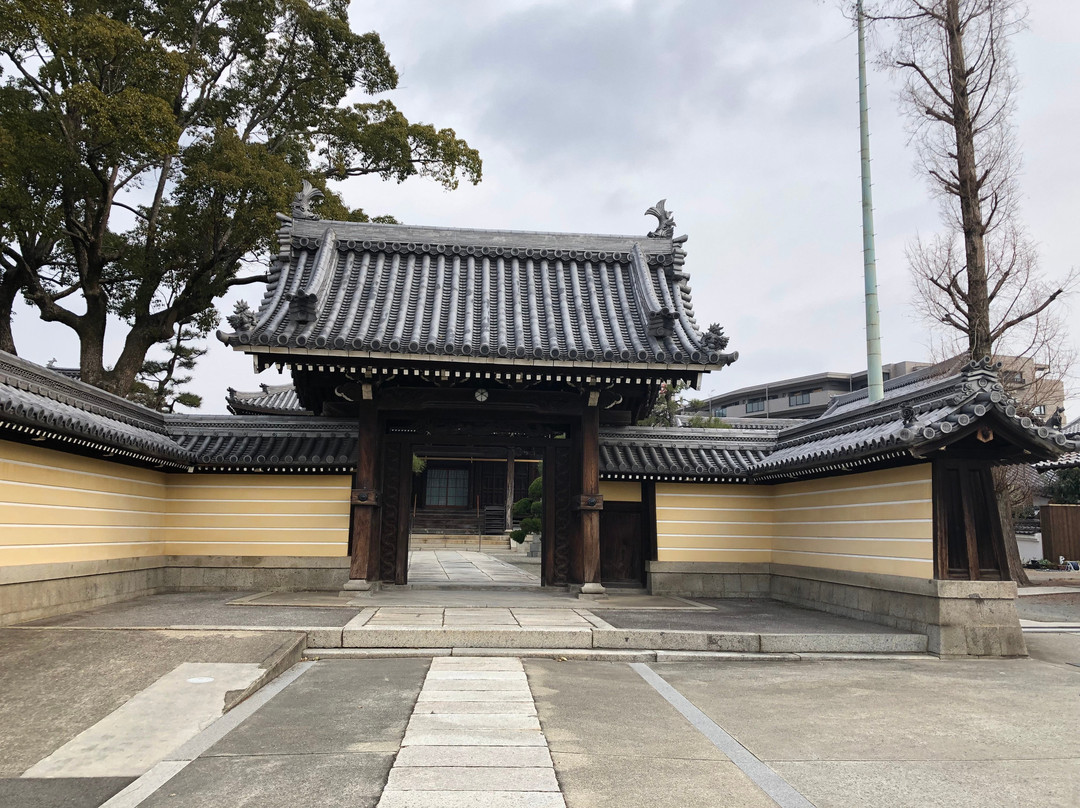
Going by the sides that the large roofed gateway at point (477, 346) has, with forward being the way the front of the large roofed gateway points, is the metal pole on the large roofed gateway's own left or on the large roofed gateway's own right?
on the large roofed gateway's own left

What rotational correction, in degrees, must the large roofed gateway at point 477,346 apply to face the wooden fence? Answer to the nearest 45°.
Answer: approximately 135° to its left

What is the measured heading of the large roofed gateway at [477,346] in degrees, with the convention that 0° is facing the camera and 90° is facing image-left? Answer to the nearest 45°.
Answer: approximately 0°

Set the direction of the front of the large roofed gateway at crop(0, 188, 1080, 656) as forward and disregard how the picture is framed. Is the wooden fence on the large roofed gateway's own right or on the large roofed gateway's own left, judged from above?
on the large roofed gateway's own left

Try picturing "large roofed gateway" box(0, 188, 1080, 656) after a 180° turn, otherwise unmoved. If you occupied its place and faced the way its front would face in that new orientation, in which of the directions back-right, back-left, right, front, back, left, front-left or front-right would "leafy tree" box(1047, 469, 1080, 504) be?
front-right

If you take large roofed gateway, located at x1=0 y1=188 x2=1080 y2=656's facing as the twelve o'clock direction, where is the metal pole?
The metal pole is roughly at 8 o'clock from the large roofed gateway.

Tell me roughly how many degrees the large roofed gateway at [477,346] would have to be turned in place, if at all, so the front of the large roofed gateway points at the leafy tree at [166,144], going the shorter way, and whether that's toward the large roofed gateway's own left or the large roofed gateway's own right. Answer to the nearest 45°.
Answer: approximately 135° to the large roofed gateway's own right
